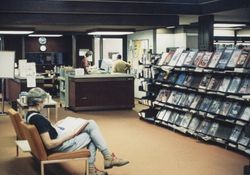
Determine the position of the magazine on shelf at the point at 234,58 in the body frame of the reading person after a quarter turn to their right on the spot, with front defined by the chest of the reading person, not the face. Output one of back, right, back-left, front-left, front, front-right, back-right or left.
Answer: back-left

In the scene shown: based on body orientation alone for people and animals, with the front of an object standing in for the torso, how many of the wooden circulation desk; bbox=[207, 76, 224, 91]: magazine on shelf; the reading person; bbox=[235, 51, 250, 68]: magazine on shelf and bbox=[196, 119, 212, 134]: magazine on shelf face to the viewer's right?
1

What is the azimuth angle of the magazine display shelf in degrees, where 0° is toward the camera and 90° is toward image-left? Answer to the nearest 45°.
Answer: approximately 45°

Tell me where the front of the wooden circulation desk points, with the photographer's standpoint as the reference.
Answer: facing the viewer

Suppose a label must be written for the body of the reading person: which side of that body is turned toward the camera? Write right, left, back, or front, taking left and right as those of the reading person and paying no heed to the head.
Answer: right

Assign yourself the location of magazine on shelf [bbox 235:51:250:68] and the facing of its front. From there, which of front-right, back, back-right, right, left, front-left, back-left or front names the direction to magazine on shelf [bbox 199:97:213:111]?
right

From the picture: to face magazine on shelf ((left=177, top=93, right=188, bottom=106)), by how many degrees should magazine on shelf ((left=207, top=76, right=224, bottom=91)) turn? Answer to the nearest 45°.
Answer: approximately 90° to its right

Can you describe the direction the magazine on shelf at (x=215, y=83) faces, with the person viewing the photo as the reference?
facing the viewer and to the left of the viewer

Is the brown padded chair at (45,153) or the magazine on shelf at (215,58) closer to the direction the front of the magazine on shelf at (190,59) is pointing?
the brown padded chair

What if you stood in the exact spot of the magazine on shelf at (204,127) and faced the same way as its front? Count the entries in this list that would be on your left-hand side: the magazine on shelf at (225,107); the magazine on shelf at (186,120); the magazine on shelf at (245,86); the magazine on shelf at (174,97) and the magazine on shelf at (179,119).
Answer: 2

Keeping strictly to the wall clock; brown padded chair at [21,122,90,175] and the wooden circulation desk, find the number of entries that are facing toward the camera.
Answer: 2

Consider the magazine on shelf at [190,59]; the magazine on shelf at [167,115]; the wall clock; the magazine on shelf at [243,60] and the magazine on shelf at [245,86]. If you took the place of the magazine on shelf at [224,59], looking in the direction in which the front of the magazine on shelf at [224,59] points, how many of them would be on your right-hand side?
3

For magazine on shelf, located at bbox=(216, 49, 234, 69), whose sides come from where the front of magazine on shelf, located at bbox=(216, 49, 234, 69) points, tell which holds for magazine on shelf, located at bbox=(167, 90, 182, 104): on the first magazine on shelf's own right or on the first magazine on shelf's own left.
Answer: on the first magazine on shelf's own right

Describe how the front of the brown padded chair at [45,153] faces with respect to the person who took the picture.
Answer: facing to the right of the viewer
